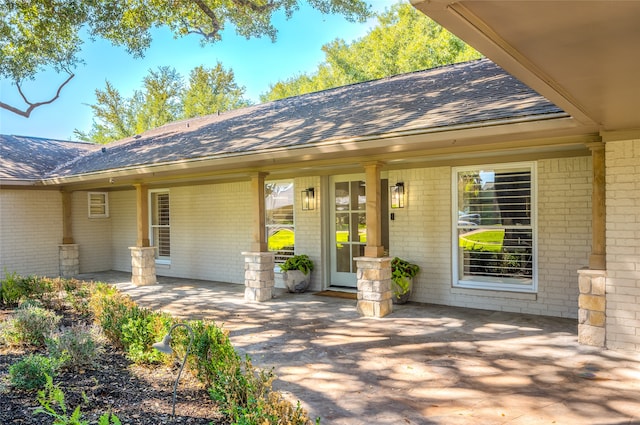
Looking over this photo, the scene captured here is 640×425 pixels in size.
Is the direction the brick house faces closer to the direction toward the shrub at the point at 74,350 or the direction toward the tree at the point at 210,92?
the shrub

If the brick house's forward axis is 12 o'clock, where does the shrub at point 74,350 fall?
The shrub is roughly at 12 o'clock from the brick house.

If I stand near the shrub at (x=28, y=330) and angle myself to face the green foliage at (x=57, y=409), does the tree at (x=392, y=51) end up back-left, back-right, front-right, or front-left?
back-left

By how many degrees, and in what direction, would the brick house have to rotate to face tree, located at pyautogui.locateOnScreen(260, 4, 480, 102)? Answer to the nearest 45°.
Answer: approximately 135° to its right

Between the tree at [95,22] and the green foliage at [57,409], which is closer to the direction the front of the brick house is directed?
the green foliage

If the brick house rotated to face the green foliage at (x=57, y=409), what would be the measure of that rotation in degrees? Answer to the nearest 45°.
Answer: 0° — it already faces it

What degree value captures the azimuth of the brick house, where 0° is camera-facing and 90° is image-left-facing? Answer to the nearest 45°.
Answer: approximately 45°

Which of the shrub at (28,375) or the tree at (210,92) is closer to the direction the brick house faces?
the shrub

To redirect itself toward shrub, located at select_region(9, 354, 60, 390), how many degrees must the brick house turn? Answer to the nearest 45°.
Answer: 0° — it already faces it

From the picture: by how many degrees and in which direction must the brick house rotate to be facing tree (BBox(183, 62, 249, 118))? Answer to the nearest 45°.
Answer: approximately 135° to its right
